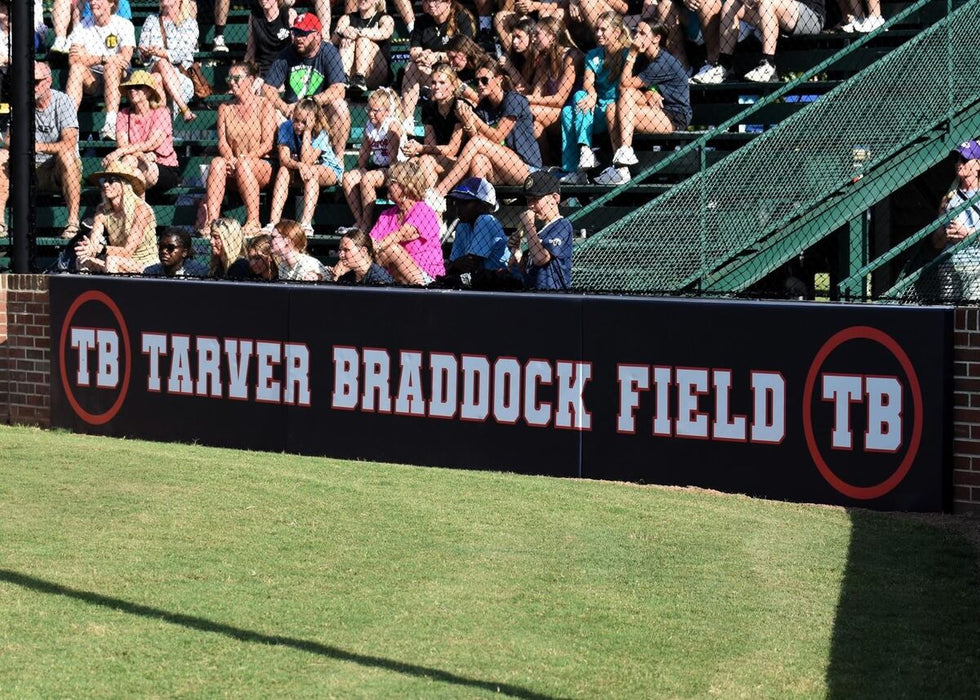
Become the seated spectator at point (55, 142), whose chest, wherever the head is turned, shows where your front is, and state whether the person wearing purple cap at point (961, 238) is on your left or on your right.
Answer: on your left

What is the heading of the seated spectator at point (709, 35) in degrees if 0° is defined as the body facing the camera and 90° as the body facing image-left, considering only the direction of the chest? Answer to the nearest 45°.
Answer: approximately 45°

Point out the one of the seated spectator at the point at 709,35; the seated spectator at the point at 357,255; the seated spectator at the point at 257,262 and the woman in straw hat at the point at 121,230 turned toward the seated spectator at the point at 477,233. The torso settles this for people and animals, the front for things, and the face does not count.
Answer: the seated spectator at the point at 709,35

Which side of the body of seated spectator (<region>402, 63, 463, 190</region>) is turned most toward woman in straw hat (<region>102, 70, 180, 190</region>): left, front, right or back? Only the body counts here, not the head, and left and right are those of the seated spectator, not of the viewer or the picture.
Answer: right

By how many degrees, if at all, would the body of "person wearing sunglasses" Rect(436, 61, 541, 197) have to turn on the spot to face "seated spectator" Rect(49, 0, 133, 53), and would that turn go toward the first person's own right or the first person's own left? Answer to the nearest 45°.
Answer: approximately 90° to the first person's own right

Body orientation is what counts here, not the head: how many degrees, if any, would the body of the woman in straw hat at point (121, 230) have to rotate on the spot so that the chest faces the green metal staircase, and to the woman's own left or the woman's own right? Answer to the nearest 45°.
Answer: approximately 90° to the woman's own left

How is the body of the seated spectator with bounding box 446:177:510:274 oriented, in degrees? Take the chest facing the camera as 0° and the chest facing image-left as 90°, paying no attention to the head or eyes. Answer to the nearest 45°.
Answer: approximately 45°
